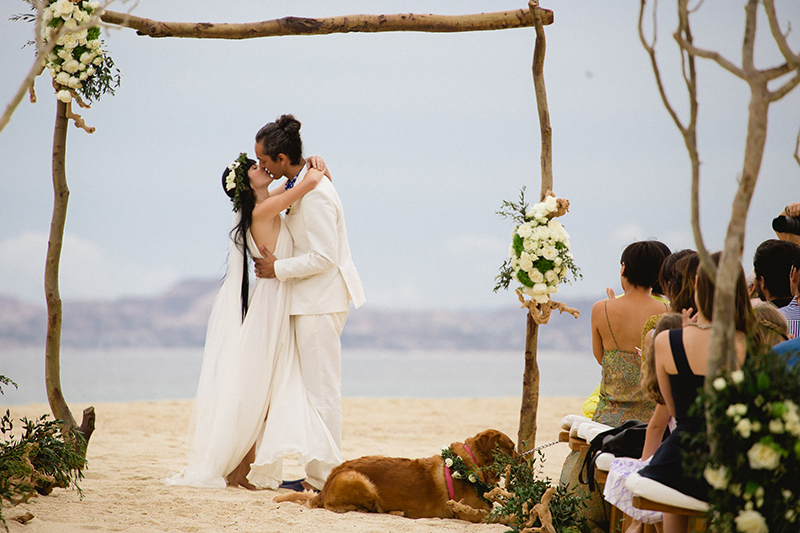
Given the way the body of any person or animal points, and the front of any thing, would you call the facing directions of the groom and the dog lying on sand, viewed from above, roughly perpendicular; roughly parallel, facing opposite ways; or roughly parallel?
roughly parallel, facing opposite ways

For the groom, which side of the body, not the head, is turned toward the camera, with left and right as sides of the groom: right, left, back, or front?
left

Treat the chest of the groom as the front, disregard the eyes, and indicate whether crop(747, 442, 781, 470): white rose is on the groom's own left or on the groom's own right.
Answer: on the groom's own left

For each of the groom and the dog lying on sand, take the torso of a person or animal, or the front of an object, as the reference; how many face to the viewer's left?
1

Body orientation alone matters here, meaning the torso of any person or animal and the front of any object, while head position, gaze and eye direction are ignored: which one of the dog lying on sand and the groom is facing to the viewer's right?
the dog lying on sand

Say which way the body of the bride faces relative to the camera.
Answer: to the viewer's right

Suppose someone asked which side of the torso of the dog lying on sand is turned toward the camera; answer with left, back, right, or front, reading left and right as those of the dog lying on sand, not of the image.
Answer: right

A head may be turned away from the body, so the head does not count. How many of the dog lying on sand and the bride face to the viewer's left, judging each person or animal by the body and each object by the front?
0

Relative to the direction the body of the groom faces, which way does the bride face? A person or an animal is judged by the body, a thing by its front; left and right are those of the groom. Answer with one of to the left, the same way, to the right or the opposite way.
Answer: the opposite way

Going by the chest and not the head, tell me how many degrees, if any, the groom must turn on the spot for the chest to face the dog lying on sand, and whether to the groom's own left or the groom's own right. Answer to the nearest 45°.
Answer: approximately 135° to the groom's own left

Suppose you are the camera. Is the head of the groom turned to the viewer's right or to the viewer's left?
to the viewer's left

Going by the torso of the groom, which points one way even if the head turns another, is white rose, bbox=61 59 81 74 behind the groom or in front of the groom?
in front
